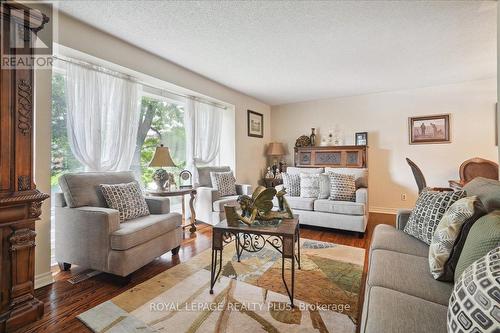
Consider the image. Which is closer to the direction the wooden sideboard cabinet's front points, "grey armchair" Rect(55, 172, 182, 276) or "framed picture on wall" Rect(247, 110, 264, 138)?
the grey armchair

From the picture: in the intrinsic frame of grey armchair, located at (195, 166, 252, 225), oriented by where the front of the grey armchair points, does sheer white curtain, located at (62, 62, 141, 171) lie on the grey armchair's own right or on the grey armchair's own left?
on the grey armchair's own right

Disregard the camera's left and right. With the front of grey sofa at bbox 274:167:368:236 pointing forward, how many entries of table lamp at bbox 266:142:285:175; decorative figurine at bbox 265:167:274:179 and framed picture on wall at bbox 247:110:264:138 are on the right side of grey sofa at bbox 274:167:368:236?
3

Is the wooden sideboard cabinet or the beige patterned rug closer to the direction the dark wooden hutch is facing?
the beige patterned rug

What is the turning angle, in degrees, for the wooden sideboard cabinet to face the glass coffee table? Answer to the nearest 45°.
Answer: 0° — it already faces it

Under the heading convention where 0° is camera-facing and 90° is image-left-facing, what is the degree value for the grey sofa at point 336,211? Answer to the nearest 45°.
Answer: approximately 45°

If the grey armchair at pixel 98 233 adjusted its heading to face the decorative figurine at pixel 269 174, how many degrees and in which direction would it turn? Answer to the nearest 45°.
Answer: approximately 90° to its left

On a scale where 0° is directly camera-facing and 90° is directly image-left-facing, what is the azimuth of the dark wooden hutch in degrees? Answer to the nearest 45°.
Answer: approximately 315°

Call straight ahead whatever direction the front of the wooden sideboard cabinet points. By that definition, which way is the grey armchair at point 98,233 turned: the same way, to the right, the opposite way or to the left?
to the left

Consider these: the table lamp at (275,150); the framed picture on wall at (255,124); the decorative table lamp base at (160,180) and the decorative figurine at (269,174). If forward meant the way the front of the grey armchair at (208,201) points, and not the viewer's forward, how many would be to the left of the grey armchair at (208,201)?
3
